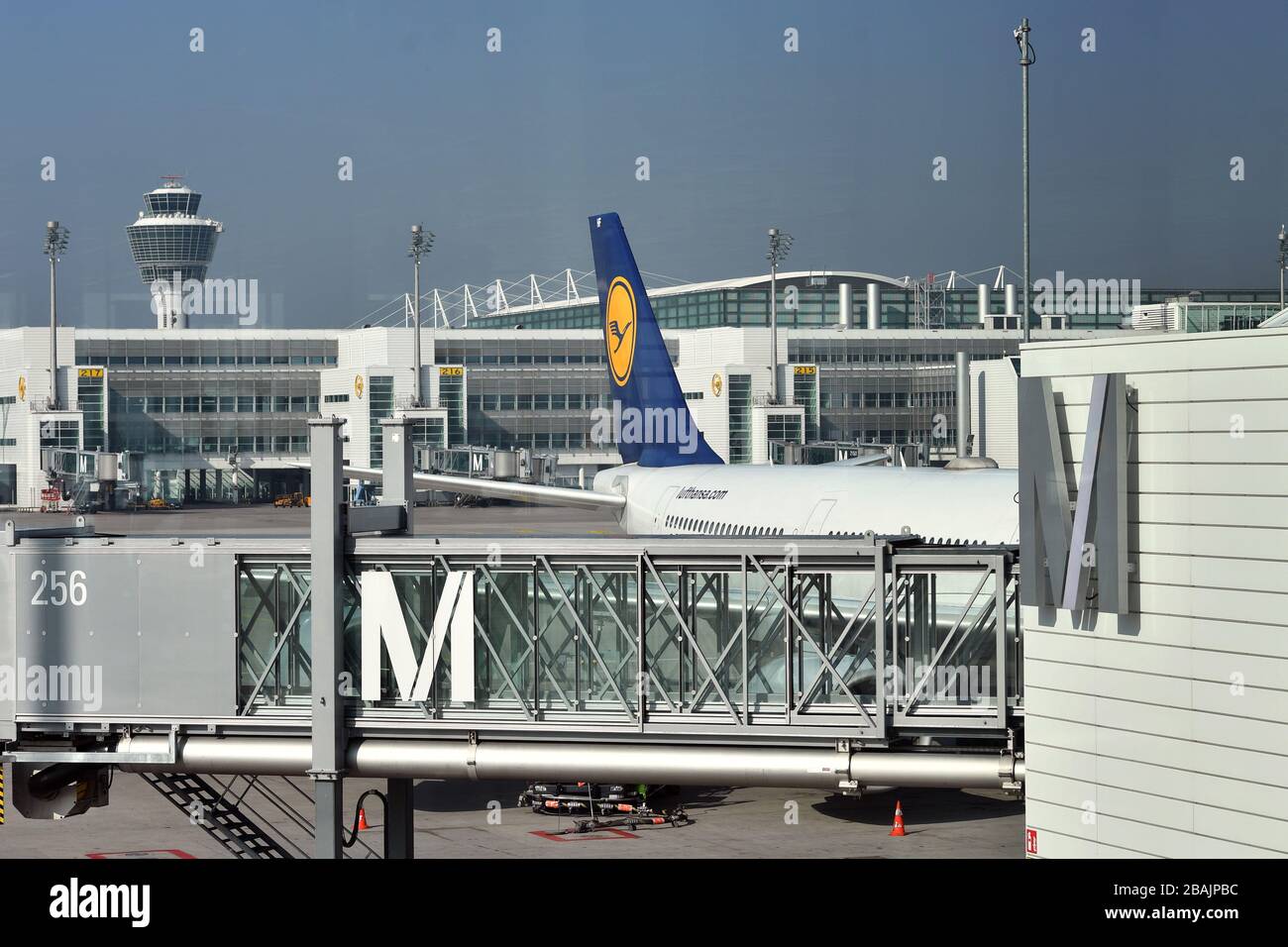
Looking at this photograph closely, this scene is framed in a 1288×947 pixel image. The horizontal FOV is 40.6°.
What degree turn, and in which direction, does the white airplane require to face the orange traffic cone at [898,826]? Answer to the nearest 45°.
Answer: approximately 45° to its right

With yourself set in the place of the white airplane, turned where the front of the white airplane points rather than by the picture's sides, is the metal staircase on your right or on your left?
on your right

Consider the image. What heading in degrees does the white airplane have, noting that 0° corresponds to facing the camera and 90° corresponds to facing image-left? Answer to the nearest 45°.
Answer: approximately 315°
